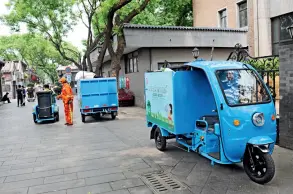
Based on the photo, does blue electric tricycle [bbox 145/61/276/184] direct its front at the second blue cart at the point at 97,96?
no

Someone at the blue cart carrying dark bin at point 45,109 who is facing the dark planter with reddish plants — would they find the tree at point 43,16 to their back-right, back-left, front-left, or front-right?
front-left

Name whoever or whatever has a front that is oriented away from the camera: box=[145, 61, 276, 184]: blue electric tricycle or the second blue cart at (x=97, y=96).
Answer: the second blue cart

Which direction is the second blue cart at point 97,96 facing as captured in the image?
away from the camera

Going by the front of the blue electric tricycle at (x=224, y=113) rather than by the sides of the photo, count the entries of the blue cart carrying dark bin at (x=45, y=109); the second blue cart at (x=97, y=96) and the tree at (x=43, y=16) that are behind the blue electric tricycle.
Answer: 3

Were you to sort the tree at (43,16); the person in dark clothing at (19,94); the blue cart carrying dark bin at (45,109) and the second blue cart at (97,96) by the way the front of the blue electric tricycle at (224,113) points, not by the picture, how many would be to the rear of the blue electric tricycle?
4

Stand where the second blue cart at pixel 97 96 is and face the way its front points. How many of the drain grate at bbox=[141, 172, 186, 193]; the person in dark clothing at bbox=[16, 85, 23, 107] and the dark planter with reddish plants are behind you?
1

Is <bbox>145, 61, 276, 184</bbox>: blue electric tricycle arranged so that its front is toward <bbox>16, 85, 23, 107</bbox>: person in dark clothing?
no

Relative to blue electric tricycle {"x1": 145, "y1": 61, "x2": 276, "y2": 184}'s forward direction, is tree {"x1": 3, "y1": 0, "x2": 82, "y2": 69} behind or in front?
behind

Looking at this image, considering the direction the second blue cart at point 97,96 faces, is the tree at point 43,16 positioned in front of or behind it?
in front

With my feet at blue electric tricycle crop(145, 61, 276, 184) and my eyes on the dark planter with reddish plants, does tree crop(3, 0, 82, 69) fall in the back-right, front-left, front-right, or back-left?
front-left

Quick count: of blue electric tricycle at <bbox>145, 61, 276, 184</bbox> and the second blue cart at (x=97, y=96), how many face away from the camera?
1

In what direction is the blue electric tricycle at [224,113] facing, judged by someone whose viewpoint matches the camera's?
facing the viewer and to the right of the viewer

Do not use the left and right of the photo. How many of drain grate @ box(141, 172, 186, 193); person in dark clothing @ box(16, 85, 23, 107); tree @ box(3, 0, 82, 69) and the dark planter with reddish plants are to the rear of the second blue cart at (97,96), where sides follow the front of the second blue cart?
1

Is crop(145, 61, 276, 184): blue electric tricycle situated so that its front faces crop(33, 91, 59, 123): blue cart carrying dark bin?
no

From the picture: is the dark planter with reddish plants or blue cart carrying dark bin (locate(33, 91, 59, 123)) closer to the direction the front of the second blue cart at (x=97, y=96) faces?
the dark planter with reddish plants

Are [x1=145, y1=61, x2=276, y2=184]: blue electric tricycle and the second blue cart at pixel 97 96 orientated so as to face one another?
no

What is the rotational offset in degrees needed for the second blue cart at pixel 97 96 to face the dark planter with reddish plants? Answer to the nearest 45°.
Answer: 0° — it already faces it

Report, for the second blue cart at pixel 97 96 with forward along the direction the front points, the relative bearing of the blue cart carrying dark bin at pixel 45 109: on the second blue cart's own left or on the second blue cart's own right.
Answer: on the second blue cart's own left
